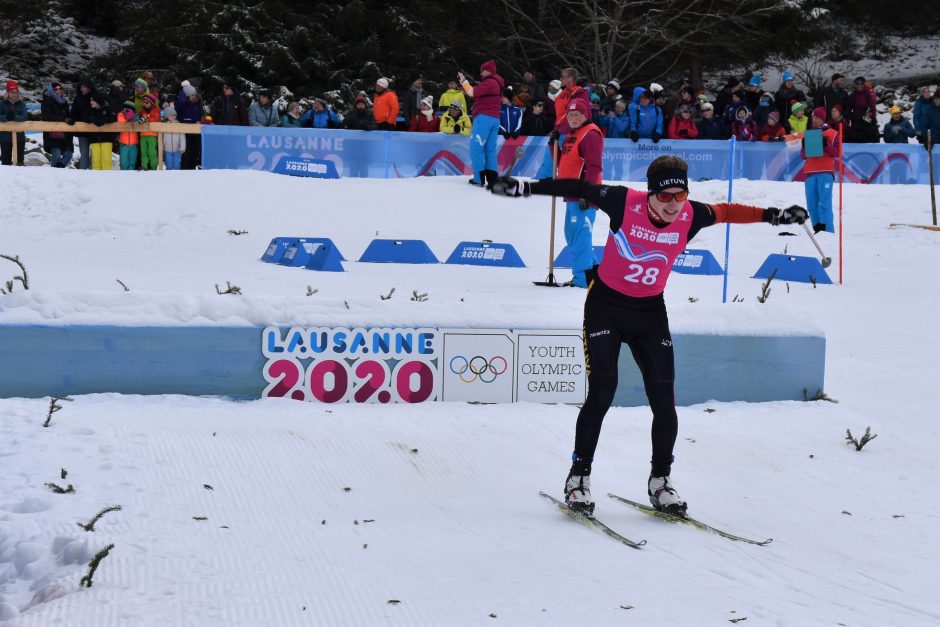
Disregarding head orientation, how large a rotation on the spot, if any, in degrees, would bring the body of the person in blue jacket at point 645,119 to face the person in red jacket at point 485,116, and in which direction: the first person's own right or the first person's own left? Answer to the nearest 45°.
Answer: approximately 45° to the first person's own right

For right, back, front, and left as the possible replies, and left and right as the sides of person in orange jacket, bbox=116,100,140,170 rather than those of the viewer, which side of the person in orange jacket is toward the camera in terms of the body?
front

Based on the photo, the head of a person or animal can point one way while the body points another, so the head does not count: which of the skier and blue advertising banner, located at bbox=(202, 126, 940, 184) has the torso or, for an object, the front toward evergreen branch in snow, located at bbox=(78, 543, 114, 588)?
the blue advertising banner

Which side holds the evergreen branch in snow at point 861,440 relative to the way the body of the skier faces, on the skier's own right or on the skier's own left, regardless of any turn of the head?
on the skier's own left

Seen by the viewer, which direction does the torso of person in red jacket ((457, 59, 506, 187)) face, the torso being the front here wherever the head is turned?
to the viewer's left

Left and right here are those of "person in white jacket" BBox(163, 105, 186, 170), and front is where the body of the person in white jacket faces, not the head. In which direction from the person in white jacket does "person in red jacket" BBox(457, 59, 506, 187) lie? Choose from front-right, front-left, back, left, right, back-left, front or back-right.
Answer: front-left

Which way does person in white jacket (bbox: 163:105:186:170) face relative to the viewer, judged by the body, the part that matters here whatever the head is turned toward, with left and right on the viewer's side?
facing the viewer

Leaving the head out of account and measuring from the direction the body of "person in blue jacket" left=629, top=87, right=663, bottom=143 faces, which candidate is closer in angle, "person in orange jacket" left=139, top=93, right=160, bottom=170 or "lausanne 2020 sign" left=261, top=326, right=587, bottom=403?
the lausanne 2020 sign

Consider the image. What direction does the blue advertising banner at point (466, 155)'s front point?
toward the camera

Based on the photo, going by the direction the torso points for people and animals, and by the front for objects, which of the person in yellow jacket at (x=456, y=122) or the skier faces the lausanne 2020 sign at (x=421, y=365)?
the person in yellow jacket

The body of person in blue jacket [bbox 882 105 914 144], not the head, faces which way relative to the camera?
toward the camera

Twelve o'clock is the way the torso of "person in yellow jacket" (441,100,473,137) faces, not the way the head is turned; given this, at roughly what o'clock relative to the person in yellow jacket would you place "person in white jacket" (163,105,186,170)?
The person in white jacket is roughly at 3 o'clock from the person in yellow jacket.
